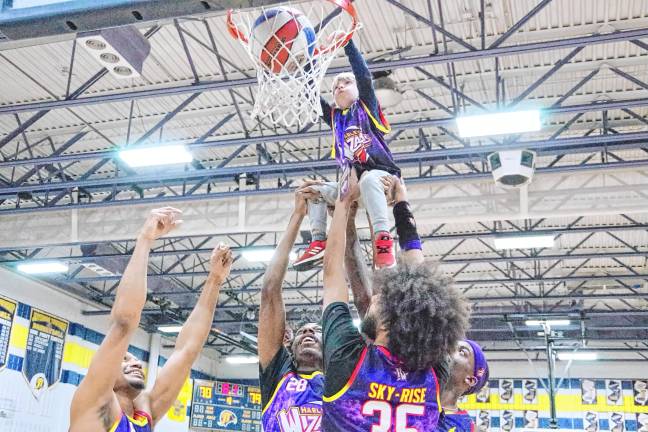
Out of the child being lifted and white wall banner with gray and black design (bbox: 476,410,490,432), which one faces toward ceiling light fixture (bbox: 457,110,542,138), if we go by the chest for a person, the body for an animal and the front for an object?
the white wall banner with gray and black design

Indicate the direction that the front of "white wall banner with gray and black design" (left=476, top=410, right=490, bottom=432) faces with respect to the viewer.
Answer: facing the viewer

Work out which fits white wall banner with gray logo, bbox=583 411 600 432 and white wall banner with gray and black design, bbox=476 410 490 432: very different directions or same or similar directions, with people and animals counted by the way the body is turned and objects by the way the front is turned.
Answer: same or similar directions

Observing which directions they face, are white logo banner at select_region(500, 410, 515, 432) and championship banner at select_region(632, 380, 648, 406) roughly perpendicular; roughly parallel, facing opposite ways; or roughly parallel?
roughly parallel

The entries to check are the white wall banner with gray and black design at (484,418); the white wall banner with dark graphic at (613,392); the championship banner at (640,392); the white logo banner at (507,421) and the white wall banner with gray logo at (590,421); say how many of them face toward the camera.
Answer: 5

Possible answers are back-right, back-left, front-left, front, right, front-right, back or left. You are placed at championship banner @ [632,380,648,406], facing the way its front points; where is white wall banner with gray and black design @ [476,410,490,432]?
right

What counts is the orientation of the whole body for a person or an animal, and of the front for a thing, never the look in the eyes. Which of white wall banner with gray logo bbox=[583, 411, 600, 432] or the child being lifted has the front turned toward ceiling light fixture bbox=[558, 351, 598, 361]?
the white wall banner with gray logo

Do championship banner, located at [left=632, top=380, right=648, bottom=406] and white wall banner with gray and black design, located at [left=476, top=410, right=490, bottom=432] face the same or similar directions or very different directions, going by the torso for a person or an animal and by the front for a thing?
same or similar directions

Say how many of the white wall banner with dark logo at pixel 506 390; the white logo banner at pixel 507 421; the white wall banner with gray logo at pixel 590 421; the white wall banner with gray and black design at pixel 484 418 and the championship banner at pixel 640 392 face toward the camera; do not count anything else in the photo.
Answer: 5

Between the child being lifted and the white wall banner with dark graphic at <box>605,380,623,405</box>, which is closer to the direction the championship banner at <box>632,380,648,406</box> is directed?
the child being lifted

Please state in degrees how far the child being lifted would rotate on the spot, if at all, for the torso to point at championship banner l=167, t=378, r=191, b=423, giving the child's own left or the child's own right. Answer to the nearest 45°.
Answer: approximately 135° to the child's own right

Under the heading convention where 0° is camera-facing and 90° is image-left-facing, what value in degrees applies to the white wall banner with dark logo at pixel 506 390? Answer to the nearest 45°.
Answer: approximately 0°

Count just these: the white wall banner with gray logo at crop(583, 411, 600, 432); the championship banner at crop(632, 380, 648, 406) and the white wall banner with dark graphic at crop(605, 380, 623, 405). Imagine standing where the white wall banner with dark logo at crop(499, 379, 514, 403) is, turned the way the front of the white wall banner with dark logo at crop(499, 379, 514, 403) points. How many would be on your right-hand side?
0

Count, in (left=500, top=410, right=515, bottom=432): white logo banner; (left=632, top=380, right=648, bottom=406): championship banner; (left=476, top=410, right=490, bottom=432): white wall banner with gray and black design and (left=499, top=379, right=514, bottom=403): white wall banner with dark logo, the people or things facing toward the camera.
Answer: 4

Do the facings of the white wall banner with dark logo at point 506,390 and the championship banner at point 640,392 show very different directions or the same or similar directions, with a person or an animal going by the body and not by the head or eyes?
same or similar directions

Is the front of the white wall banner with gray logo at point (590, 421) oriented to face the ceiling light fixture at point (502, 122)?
yes

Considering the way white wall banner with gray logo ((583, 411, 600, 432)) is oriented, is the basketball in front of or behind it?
in front

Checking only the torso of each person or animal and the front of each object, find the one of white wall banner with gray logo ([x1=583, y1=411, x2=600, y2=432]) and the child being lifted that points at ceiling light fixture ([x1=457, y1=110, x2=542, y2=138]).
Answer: the white wall banner with gray logo

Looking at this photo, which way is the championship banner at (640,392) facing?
toward the camera
